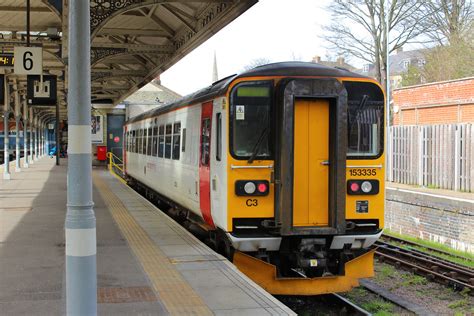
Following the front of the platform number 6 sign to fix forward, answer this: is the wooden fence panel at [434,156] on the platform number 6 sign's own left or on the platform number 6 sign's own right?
on the platform number 6 sign's own left

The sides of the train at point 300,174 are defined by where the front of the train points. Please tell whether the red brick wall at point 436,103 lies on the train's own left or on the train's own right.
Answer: on the train's own left

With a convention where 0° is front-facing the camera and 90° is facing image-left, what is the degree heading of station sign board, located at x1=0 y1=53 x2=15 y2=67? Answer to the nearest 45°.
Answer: approximately 0°

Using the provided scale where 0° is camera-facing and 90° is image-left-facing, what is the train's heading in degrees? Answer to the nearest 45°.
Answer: approximately 315°

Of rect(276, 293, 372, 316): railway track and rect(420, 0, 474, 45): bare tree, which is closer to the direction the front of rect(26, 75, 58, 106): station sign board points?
the railway track

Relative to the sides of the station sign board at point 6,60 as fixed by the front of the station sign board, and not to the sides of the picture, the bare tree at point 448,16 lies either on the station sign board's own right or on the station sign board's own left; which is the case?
on the station sign board's own left

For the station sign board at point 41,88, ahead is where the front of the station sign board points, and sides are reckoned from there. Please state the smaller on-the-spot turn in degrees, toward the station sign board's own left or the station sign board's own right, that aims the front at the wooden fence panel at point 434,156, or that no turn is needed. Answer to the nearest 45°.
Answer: approximately 90° to the station sign board's own left

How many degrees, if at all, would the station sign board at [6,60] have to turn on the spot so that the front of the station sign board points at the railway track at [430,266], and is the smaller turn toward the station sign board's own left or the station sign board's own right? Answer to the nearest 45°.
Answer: approximately 45° to the station sign board's own left

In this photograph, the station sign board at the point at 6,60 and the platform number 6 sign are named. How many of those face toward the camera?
2
